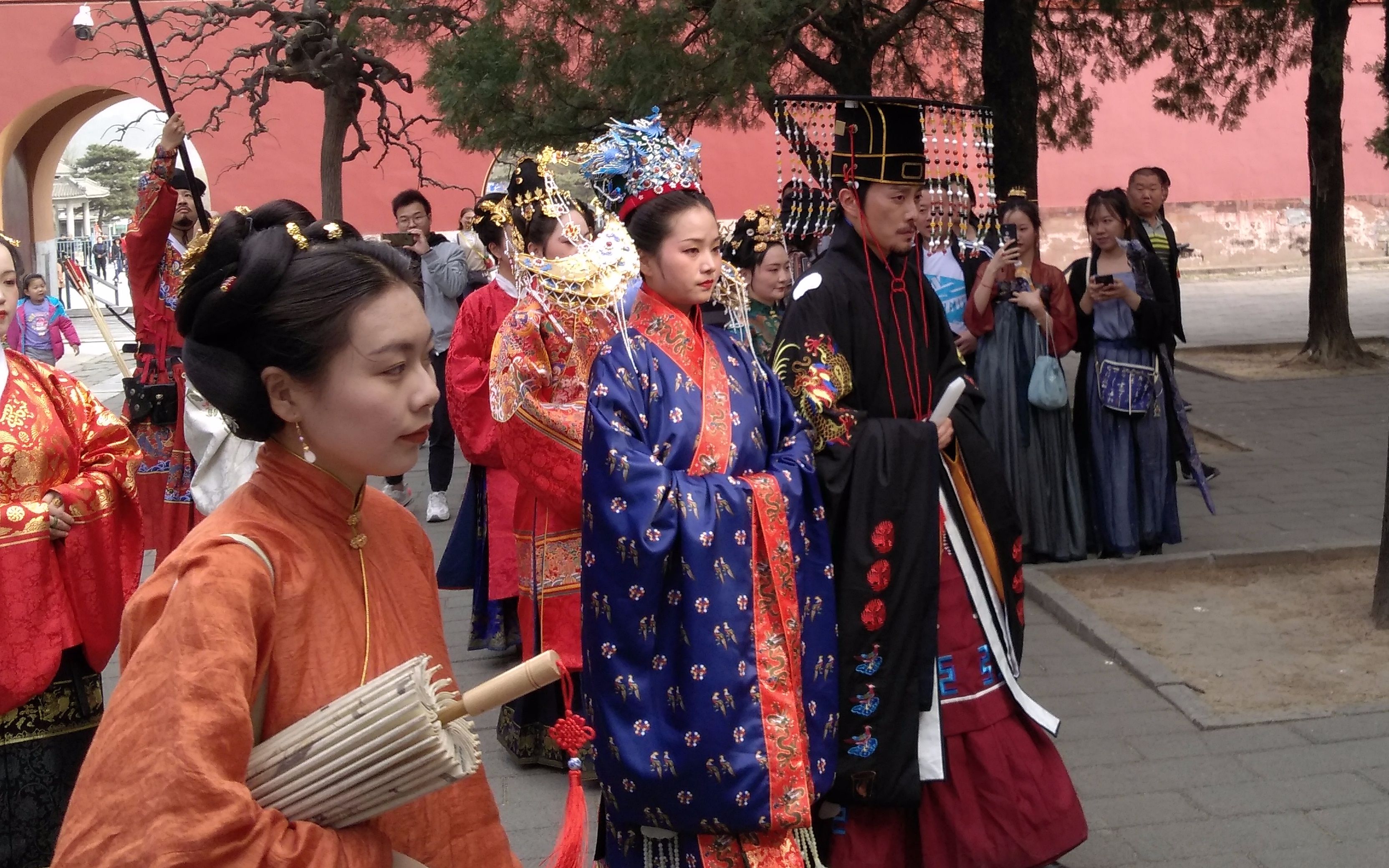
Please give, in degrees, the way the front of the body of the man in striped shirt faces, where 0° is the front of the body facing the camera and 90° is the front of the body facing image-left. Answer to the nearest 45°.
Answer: approximately 0°

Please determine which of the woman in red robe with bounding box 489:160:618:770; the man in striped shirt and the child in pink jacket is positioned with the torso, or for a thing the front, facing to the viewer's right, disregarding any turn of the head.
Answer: the woman in red robe

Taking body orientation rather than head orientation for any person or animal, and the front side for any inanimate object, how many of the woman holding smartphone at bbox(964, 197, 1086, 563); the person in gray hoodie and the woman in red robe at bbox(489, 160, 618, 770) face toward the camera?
2

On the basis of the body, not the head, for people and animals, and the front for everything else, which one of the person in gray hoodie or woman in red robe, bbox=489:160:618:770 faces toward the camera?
the person in gray hoodie

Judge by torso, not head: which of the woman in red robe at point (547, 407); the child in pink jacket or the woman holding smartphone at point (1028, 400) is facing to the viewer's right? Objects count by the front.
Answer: the woman in red robe

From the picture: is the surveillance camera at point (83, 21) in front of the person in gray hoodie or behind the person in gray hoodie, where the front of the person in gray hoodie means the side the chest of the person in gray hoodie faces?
behind

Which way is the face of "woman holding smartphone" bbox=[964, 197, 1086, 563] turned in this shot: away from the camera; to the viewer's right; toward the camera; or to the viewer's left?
toward the camera

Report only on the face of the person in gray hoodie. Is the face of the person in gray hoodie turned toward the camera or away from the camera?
toward the camera

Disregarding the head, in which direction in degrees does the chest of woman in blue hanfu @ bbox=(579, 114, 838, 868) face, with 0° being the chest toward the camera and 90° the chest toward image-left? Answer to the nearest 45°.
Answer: approximately 315°

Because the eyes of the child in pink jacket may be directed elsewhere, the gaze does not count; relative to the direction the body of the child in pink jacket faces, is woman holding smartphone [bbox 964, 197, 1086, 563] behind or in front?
in front

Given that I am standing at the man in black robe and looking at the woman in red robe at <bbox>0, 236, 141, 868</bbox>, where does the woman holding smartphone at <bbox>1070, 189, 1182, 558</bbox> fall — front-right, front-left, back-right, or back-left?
back-right

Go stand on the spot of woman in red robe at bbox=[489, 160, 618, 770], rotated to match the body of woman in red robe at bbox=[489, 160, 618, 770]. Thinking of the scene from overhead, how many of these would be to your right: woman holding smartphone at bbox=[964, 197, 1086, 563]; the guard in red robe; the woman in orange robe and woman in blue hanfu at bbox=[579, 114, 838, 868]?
2

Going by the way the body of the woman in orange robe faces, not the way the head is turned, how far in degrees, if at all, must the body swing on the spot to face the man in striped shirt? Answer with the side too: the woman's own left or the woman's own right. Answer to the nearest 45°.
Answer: approximately 90° to the woman's own left

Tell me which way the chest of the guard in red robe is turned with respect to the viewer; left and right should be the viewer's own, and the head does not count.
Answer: facing the viewer and to the right of the viewer

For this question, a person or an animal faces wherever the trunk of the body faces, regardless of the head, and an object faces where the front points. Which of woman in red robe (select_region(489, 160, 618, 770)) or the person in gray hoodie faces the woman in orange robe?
the person in gray hoodie

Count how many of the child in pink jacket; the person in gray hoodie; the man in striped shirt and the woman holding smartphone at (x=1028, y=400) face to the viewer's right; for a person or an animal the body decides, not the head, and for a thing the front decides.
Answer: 0

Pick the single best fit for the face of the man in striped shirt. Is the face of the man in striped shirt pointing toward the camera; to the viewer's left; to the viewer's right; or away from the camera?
toward the camera

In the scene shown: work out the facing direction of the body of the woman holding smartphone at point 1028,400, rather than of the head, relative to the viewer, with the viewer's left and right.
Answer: facing the viewer
